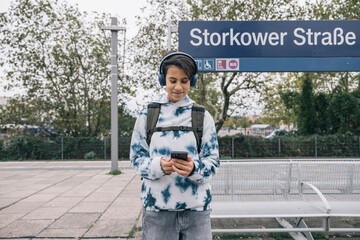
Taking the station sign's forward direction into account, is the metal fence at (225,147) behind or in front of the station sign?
behind

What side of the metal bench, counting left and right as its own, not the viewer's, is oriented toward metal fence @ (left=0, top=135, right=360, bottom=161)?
back

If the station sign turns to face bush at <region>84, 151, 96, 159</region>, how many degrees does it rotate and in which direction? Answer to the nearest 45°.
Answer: approximately 135° to its right

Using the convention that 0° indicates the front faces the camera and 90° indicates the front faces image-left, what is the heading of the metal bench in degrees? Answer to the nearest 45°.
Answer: approximately 0°

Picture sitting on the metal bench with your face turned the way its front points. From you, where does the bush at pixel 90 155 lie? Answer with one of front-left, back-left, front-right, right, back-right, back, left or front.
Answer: back-right

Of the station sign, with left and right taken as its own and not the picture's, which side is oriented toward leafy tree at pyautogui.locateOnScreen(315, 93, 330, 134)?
back

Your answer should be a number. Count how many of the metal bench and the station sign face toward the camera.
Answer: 2

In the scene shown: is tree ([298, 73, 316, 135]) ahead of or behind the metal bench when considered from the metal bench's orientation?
behind

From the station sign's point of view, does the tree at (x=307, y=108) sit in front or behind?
behind

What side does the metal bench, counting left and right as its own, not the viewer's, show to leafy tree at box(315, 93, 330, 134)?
back
